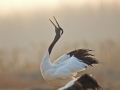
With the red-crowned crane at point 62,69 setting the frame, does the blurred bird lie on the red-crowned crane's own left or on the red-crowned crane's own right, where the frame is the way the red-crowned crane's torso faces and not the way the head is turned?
on the red-crowned crane's own left

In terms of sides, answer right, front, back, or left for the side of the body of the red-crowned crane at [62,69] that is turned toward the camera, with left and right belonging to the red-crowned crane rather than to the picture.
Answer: left
